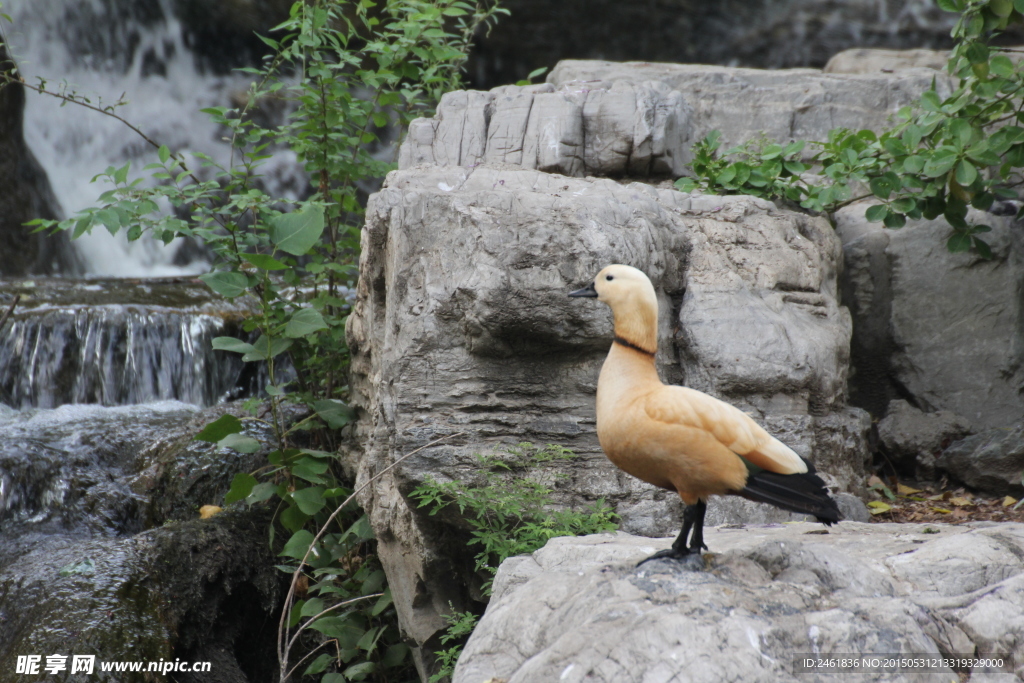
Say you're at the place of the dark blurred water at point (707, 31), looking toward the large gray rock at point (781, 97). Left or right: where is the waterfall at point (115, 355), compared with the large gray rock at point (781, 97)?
right

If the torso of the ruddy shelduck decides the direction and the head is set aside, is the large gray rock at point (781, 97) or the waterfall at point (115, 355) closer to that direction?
the waterfall

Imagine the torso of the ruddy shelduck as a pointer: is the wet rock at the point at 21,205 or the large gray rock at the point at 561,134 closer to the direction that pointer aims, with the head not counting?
the wet rock

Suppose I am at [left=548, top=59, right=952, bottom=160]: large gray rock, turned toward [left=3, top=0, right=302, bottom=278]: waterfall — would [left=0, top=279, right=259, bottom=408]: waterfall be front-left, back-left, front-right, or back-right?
front-left

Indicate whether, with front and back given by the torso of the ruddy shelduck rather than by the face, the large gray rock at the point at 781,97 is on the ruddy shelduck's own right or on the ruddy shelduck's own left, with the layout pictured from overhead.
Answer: on the ruddy shelduck's own right

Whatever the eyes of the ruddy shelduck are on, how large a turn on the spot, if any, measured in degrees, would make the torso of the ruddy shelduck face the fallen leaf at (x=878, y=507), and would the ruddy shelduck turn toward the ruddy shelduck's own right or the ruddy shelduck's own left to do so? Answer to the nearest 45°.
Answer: approximately 135° to the ruddy shelduck's own right

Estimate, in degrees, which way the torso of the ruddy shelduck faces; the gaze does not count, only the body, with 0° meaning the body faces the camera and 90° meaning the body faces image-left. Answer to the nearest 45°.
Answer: approximately 90°

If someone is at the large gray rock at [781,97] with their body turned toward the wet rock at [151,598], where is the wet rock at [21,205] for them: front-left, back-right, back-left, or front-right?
front-right

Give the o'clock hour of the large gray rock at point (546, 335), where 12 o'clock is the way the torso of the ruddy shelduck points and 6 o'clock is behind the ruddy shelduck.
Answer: The large gray rock is roughly at 2 o'clock from the ruddy shelduck.

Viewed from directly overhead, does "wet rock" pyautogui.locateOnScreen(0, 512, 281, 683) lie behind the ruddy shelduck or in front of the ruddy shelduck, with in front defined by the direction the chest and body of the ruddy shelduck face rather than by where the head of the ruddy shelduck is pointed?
in front

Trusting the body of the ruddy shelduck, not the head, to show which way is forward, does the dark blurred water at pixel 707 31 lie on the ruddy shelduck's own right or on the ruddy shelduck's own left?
on the ruddy shelduck's own right

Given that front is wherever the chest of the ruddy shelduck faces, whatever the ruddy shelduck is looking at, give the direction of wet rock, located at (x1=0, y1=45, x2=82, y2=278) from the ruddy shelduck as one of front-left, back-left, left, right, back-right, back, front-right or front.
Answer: front-right
